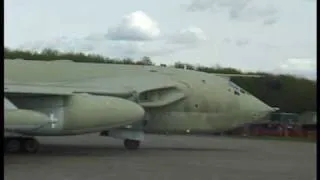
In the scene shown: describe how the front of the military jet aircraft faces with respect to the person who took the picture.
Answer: facing to the right of the viewer
